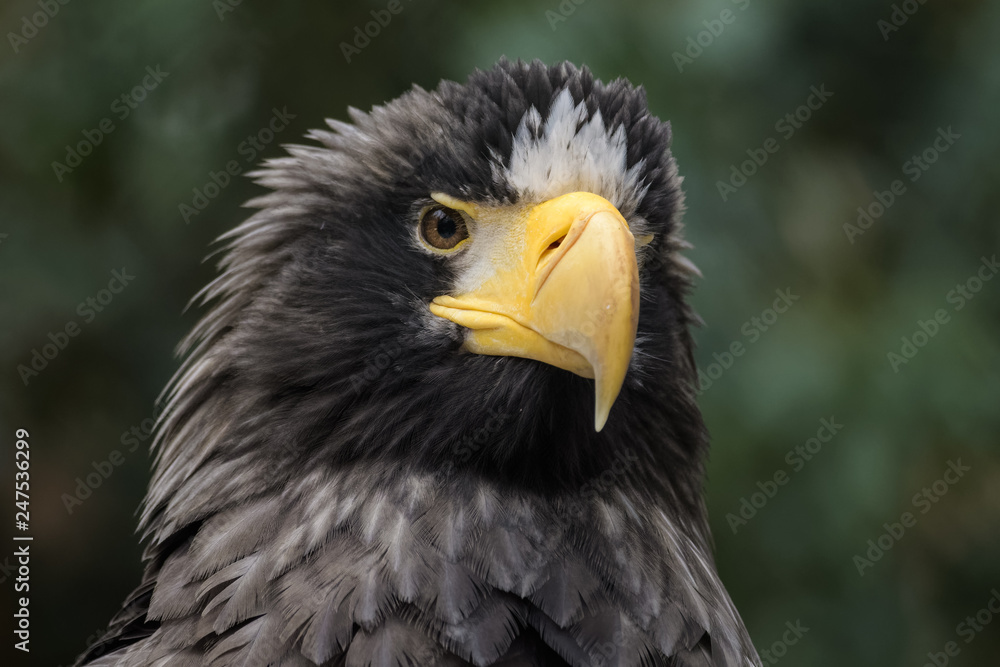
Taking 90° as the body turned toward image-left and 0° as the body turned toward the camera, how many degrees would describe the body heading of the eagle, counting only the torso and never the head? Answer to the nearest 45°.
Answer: approximately 315°
